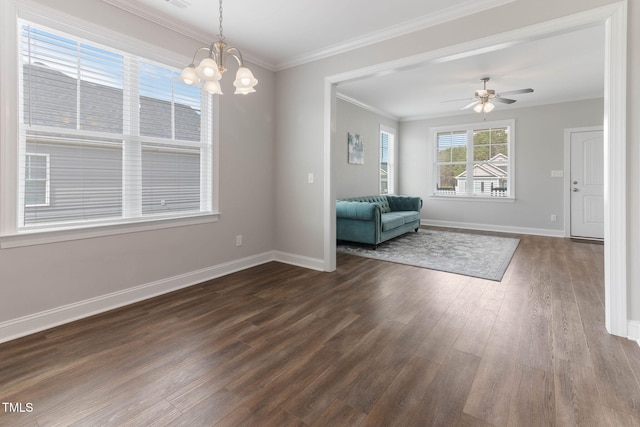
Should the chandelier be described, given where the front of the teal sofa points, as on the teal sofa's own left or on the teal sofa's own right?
on the teal sofa's own right

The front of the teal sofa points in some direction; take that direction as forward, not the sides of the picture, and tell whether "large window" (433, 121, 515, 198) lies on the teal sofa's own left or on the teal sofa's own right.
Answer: on the teal sofa's own left

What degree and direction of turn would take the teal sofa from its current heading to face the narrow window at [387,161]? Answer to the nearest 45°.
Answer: approximately 135° to its left

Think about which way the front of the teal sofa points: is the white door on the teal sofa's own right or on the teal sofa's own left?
on the teal sofa's own left

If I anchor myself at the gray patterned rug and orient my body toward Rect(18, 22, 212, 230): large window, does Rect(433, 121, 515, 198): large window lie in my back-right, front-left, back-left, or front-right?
back-right

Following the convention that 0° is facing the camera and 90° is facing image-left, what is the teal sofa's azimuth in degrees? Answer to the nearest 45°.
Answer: approximately 315°

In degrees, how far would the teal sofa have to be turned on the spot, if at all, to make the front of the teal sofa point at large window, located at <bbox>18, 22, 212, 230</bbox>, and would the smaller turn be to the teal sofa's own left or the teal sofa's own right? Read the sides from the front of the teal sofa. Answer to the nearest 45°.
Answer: approximately 90° to the teal sofa's own right
